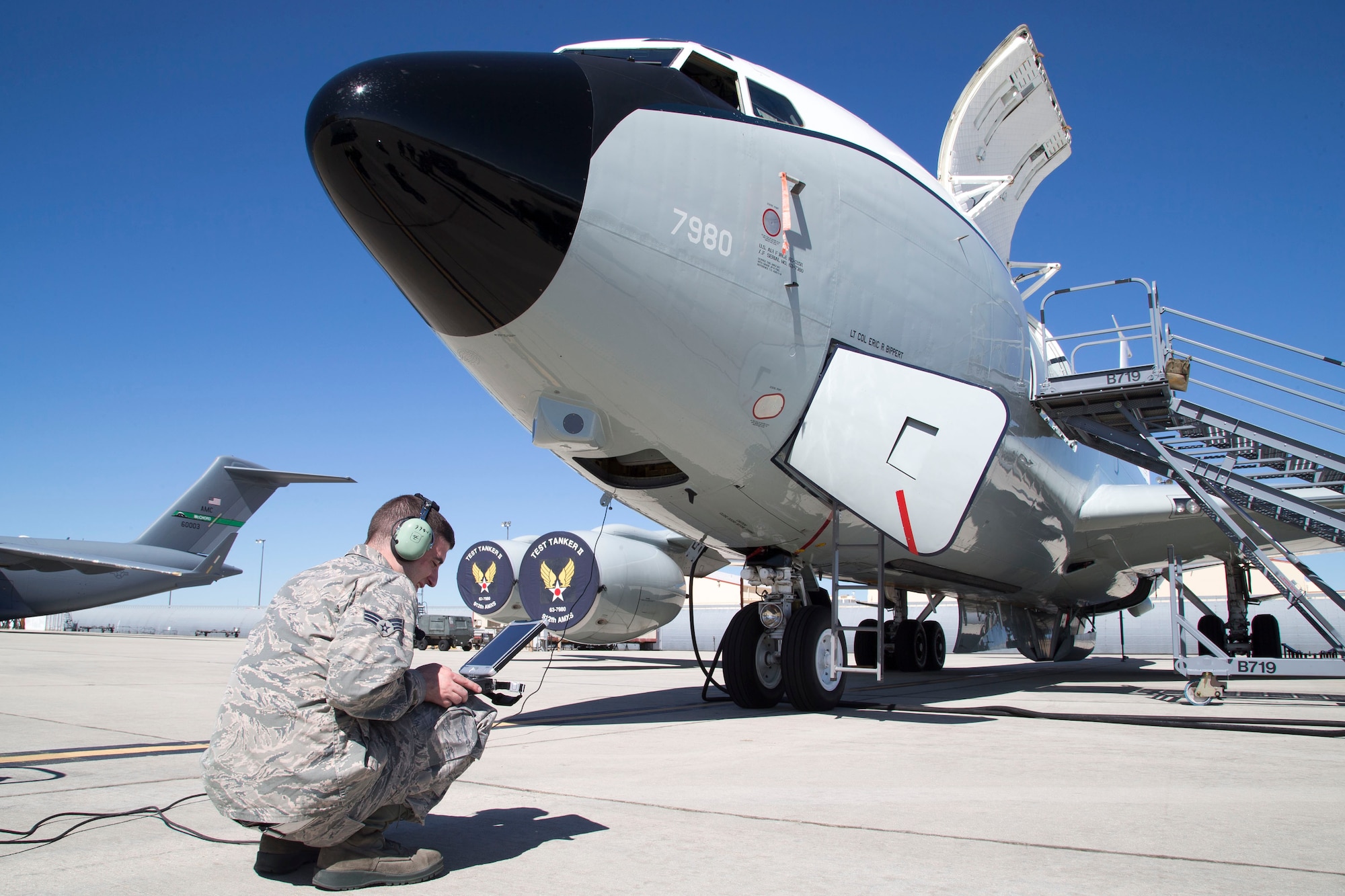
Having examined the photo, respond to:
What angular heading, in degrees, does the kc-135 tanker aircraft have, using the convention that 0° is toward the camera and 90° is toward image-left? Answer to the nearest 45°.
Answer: approximately 45°

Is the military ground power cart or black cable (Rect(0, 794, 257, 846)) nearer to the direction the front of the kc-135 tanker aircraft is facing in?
the black cable

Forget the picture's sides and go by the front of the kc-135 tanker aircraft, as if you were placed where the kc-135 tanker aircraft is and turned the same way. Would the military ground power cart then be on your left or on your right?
on your right

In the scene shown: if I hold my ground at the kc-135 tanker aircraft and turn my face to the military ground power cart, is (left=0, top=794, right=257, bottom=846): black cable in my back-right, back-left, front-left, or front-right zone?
back-left

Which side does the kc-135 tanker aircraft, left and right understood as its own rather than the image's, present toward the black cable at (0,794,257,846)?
front

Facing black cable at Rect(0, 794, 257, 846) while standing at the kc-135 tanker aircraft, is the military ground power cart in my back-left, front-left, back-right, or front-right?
back-right
